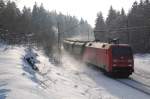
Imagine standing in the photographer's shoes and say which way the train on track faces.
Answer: facing the viewer and to the right of the viewer
